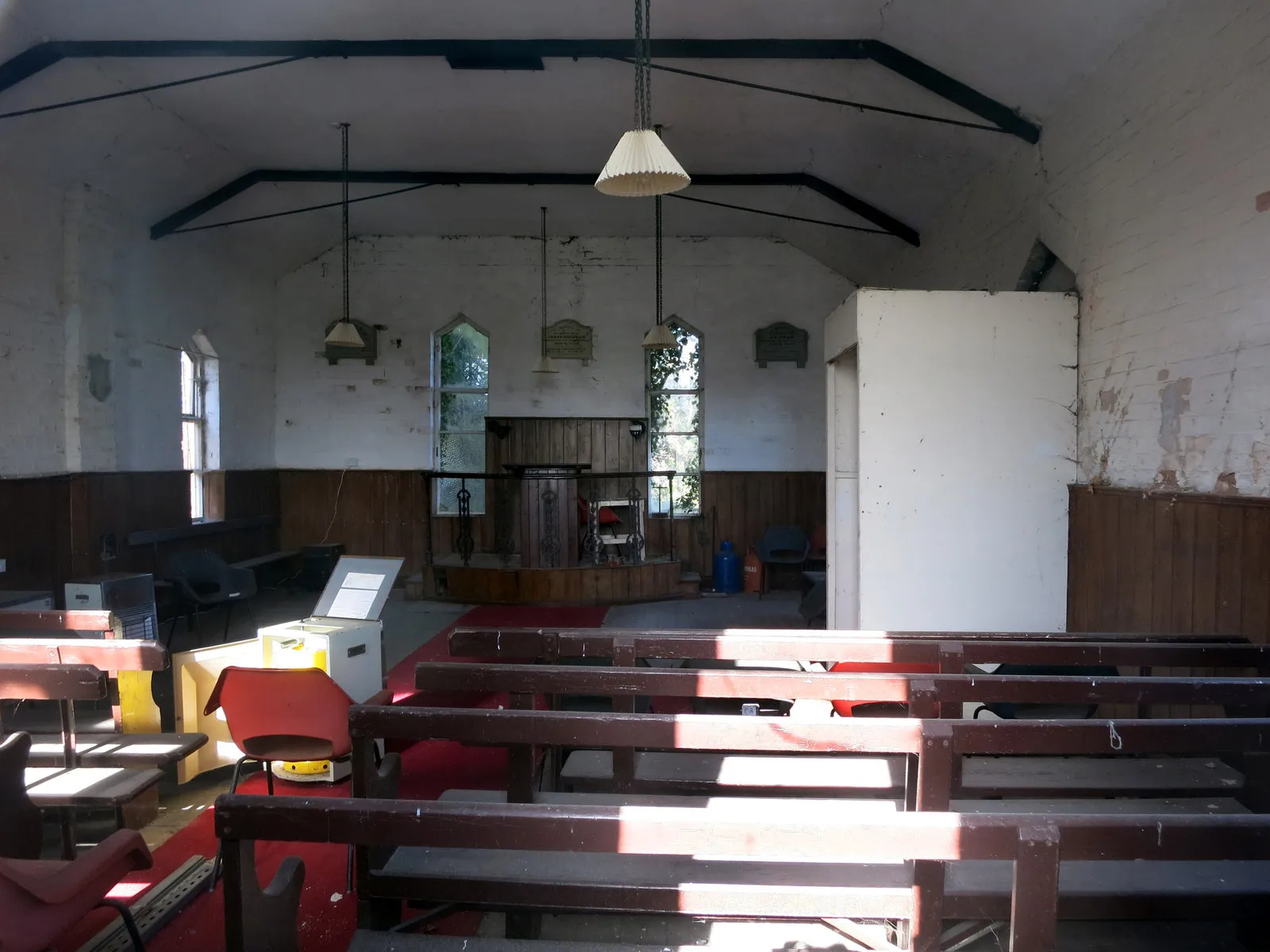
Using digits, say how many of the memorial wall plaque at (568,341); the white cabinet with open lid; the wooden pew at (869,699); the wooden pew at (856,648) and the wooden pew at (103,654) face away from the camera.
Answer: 3

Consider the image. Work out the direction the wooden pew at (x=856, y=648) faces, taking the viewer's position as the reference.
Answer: facing away from the viewer

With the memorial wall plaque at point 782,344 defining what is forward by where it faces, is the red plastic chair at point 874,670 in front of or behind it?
in front

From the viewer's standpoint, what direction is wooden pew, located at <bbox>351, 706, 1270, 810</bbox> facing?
away from the camera

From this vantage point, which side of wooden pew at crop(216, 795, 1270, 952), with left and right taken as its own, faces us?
back

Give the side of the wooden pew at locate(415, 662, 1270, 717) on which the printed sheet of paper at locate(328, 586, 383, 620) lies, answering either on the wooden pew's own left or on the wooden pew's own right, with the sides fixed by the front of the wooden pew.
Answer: on the wooden pew's own left

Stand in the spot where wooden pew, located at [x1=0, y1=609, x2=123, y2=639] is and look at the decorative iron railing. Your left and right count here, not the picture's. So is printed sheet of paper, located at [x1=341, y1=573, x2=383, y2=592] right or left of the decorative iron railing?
right

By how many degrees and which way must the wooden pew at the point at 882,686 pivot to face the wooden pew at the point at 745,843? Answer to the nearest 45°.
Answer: approximately 180°

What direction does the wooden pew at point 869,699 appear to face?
away from the camera

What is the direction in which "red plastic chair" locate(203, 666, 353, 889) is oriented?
away from the camera

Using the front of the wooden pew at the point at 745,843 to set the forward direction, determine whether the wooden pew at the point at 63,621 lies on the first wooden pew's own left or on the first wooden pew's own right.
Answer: on the first wooden pew's own left

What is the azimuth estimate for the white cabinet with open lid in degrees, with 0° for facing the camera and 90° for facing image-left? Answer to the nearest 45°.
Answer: approximately 45°

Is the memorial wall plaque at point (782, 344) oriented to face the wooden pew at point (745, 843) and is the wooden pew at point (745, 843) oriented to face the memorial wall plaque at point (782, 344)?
yes
